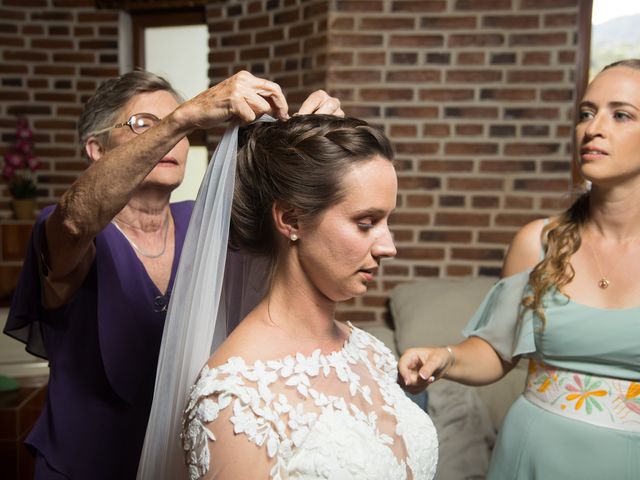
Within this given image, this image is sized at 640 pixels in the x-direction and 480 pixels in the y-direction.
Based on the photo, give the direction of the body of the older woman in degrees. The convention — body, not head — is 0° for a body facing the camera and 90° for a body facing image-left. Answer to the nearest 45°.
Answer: approximately 315°

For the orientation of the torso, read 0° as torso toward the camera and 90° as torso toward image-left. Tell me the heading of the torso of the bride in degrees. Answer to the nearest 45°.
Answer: approximately 315°

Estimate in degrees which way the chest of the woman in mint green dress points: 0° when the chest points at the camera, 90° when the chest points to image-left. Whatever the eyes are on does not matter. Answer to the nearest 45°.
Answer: approximately 0°

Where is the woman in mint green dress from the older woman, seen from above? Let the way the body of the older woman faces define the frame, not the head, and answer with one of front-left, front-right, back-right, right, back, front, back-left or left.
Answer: front-left

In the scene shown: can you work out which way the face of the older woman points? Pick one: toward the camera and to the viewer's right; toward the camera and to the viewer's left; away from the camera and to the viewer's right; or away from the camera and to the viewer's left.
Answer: toward the camera and to the viewer's right

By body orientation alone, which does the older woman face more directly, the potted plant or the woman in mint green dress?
the woman in mint green dress

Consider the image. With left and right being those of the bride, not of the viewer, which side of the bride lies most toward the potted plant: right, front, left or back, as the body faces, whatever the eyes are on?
back
